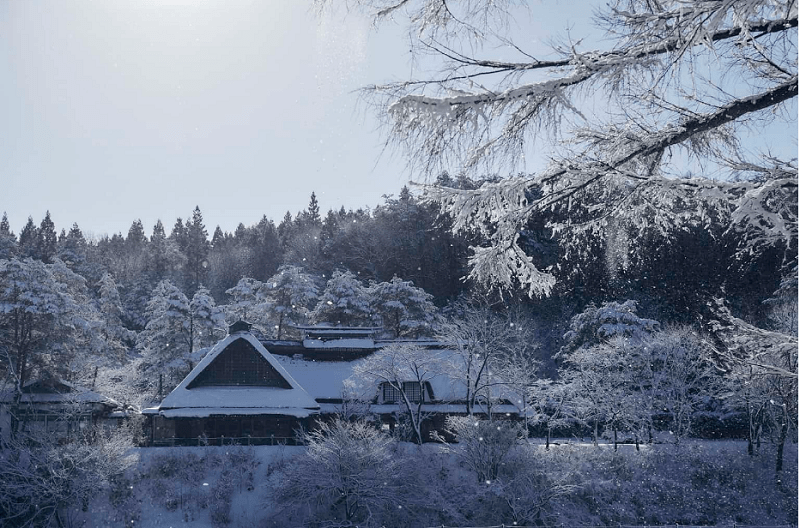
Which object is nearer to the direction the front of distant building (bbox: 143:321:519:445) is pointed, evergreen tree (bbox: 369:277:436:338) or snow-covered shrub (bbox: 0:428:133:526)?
the snow-covered shrub

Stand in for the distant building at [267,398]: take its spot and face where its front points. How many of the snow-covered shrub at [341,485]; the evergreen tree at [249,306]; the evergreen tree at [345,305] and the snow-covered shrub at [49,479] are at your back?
2

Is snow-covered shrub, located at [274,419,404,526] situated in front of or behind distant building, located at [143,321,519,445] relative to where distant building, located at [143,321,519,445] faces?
in front

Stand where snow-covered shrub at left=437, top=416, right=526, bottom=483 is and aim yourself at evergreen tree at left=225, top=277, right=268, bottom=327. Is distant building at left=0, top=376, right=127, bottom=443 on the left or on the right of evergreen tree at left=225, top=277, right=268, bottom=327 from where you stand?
left

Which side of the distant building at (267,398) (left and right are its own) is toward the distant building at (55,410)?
right

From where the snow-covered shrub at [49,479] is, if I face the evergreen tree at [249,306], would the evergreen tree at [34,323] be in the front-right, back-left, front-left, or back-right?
front-left

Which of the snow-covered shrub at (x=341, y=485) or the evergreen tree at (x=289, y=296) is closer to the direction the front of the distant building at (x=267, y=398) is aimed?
the snow-covered shrub

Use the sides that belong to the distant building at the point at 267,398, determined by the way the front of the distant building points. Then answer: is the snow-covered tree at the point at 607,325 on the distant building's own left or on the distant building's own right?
on the distant building's own left

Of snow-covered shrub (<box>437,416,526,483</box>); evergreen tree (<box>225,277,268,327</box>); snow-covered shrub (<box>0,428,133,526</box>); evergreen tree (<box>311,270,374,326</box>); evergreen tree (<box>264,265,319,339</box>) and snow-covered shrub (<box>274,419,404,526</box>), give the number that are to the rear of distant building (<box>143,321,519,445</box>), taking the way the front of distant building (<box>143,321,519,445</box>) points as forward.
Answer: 3

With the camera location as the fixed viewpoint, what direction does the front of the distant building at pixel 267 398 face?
facing the viewer

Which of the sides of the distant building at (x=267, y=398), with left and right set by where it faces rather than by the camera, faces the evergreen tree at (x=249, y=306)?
back

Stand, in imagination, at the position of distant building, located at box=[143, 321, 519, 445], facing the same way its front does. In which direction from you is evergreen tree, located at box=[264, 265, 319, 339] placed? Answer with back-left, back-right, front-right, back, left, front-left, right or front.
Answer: back

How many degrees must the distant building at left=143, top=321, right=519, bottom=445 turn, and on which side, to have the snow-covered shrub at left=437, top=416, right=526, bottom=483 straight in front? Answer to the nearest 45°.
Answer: approximately 45° to its left
